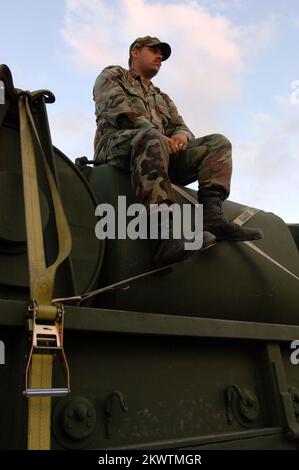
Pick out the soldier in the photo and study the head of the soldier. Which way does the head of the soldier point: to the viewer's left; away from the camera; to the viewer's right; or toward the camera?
to the viewer's right

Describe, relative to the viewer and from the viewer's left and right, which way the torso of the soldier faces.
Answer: facing the viewer and to the right of the viewer
